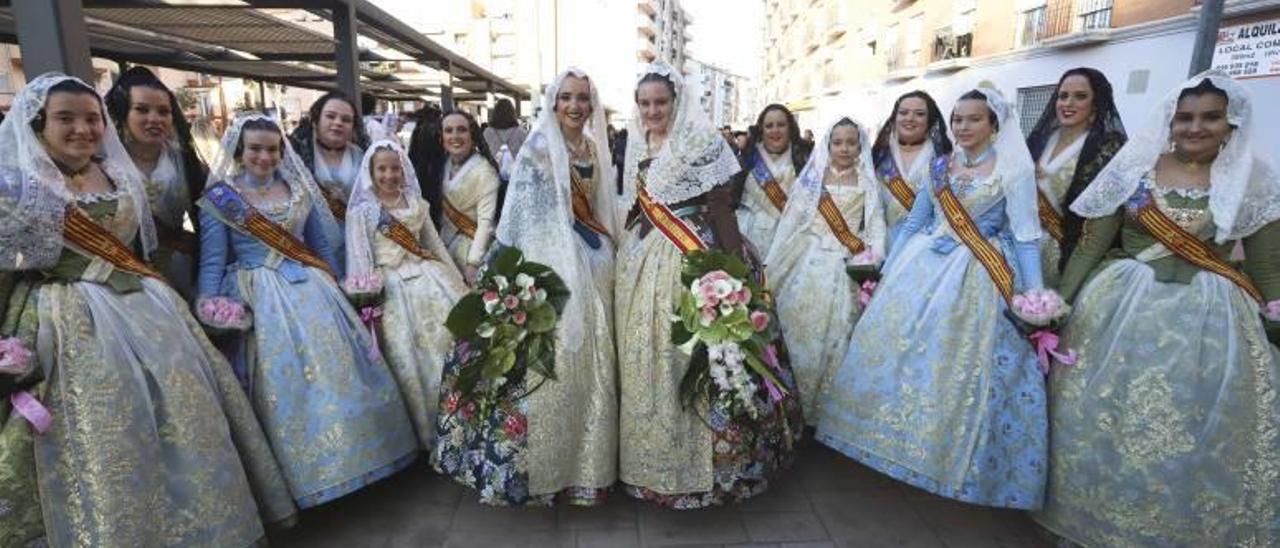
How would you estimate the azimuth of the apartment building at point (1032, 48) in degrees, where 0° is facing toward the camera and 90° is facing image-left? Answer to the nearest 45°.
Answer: approximately 45°

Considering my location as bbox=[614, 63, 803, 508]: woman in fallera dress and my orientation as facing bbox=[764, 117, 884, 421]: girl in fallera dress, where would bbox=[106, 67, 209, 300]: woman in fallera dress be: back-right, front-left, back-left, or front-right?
back-left

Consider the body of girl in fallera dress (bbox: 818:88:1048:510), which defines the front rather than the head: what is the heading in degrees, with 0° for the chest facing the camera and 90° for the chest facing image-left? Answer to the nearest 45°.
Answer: approximately 45°

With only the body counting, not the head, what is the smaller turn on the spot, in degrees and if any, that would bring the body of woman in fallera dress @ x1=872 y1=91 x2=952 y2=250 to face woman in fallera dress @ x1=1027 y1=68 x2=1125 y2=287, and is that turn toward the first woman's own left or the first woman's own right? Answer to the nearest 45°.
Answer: approximately 45° to the first woman's own left

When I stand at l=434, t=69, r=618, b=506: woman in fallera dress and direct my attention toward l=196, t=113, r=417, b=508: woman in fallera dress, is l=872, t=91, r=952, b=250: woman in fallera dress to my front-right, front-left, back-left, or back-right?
back-right

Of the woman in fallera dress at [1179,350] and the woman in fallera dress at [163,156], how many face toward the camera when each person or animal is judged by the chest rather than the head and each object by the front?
2

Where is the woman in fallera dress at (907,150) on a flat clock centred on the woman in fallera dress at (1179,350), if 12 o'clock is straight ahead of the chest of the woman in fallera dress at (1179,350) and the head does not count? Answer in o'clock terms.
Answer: the woman in fallera dress at (907,150) is roughly at 4 o'clock from the woman in fallera dress at (1179,350).

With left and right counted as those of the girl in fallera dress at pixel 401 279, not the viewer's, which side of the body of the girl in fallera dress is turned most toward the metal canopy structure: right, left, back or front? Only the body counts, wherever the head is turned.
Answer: back

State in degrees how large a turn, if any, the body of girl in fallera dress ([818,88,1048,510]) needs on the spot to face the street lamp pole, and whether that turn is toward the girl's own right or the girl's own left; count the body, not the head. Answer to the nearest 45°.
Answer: approximately 180°

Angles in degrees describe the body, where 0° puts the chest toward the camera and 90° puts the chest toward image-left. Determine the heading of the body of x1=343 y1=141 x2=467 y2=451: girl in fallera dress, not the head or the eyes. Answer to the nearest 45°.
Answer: approximately 0°

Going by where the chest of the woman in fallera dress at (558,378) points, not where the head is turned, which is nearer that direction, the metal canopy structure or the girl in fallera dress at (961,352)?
the girl in fallera dress
